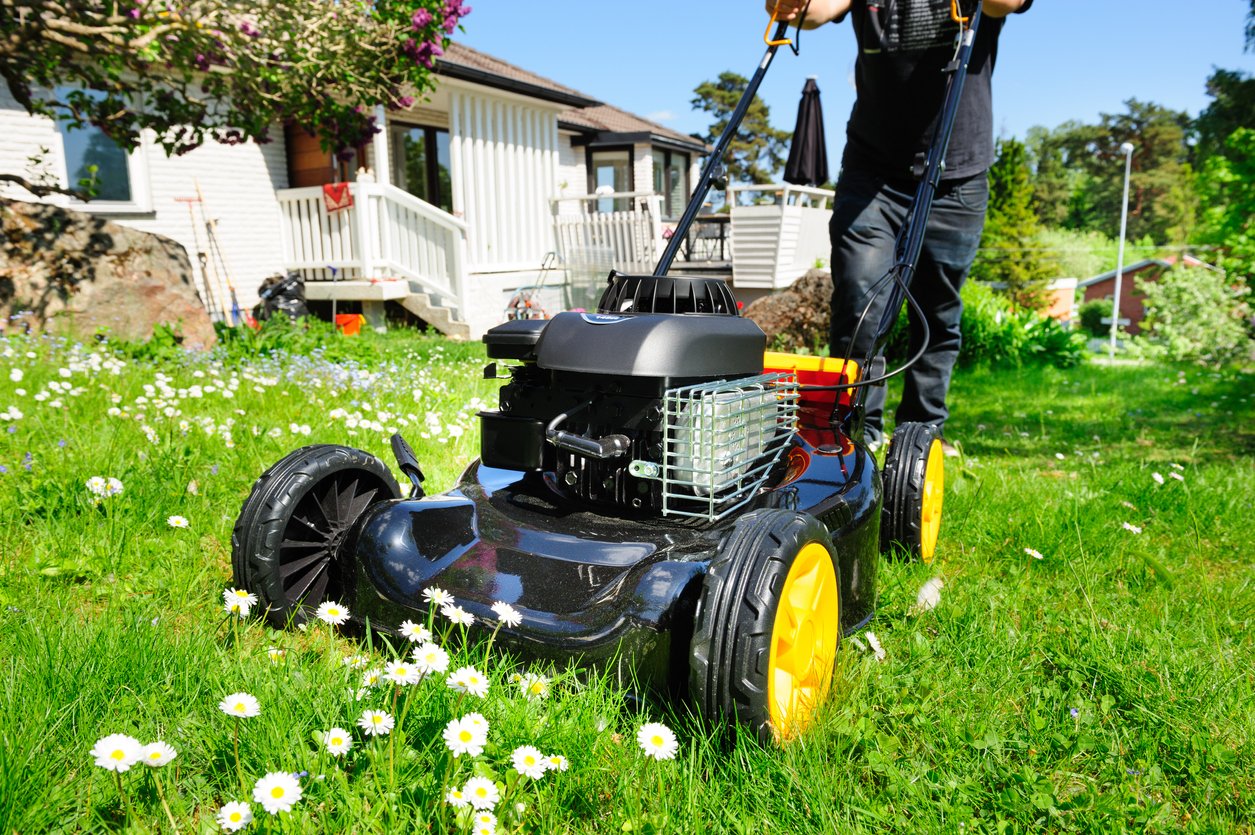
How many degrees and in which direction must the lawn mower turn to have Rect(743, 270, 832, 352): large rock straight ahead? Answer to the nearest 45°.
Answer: approximately 135° to its right

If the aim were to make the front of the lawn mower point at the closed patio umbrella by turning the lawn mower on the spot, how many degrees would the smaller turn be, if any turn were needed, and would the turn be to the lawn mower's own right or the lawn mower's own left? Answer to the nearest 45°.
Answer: approximately 135° to the lawn mower's own right

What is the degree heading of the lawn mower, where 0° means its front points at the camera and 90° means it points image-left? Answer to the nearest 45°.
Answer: approximately 45°

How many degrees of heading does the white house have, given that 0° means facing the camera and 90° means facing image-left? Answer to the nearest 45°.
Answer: approximately 315°

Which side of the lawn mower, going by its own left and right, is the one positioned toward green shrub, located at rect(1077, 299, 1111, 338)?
back

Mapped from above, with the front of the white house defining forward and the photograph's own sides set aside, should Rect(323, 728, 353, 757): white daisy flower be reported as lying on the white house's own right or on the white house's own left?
on the white house's own right

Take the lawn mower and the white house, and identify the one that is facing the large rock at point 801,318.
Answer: the white house

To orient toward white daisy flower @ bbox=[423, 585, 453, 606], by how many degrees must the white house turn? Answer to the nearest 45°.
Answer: approximately 45° to its right

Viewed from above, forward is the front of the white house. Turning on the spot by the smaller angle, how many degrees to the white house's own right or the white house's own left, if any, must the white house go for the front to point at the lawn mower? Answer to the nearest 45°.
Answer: approximately 45° to the white house's own right
